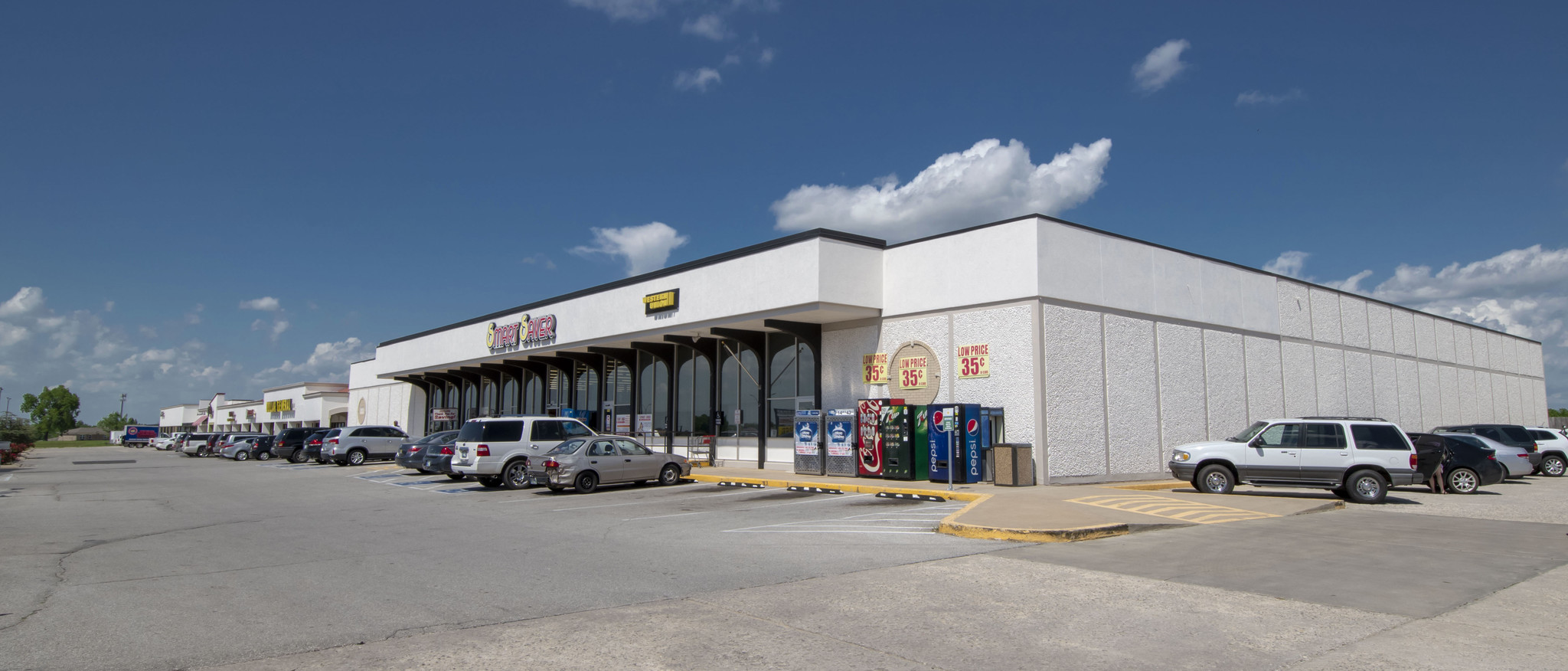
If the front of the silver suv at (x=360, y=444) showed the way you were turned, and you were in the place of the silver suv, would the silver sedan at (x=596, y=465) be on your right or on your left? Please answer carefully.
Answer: on your right

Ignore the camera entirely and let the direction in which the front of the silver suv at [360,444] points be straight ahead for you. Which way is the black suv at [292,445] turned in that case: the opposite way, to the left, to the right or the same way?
the same way

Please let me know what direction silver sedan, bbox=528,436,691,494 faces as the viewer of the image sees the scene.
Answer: facing away from the viewer and to the right of the viewer

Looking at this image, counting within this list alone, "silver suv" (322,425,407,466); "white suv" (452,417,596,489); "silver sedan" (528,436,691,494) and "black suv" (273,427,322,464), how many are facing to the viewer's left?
0

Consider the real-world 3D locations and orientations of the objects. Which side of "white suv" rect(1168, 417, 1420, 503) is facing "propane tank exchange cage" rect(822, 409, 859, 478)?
front

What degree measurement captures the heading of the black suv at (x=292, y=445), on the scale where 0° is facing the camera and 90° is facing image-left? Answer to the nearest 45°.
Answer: approximately 225°

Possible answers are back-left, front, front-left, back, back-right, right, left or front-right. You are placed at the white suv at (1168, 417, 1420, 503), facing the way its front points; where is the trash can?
front

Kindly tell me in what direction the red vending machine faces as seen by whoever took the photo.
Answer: facing the viewer and to the left of the viewer

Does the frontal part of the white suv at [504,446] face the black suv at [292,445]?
no

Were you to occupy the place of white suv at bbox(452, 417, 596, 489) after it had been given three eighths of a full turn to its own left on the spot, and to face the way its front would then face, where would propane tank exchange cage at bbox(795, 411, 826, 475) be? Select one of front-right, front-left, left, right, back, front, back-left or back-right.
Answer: back

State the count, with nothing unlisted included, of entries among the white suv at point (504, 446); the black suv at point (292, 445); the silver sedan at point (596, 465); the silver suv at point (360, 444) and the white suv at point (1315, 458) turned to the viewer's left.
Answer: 1

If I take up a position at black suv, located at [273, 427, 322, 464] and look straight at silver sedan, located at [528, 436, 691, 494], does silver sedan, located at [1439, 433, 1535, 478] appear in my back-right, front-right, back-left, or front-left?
front-left
